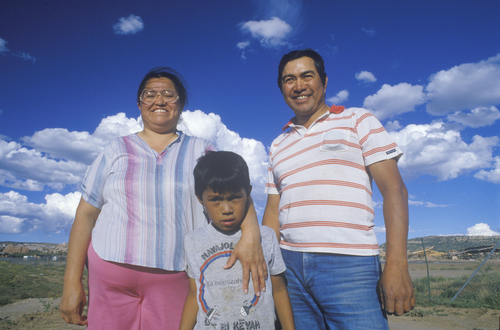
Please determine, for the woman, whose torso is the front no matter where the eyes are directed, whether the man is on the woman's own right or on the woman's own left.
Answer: on the woman's own left

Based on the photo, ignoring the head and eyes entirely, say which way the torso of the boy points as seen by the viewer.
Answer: toward the camera

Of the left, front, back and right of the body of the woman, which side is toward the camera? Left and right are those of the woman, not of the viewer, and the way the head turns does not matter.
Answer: front

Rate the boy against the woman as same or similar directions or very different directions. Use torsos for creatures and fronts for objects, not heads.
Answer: same or similar directions
